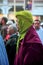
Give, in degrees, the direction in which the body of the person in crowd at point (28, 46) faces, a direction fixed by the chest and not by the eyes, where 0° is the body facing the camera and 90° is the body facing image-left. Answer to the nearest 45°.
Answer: approximately 90°
